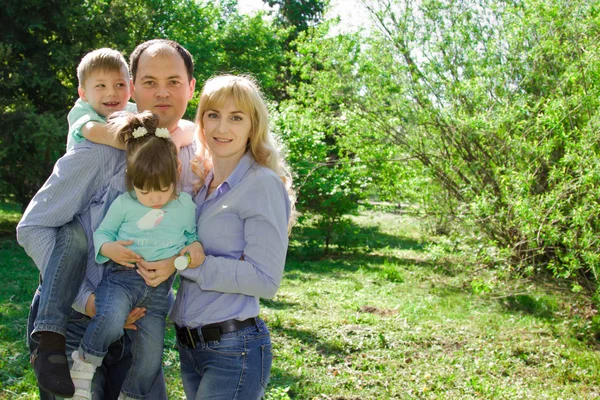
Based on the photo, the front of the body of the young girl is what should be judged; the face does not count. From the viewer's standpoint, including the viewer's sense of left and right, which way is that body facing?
facing the viewer

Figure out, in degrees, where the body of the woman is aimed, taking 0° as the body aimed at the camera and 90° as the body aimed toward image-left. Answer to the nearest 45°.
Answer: approximately 45°

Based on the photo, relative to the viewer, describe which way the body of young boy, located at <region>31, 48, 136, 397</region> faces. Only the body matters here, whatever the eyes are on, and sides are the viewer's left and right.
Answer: facing the viewer and to the right of the viewer
